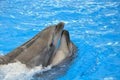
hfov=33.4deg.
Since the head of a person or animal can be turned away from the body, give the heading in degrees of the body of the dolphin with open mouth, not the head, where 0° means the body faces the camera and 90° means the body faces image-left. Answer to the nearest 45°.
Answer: approximately 270°
